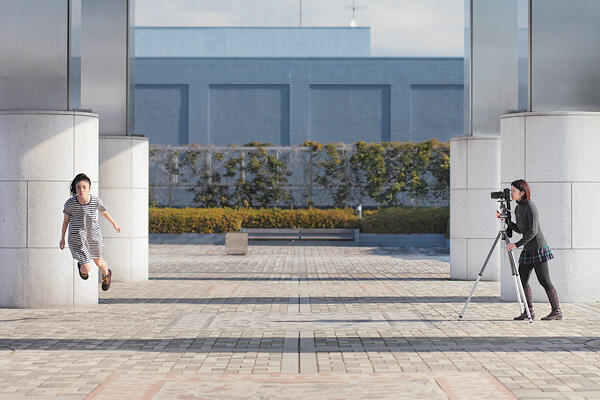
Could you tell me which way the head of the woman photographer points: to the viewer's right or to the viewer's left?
to the viewer's left

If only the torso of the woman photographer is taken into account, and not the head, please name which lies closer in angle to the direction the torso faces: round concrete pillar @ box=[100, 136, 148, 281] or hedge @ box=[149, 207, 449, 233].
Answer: the round concrete pillar

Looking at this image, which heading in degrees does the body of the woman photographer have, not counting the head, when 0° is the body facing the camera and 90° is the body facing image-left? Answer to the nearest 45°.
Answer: approximately 90°

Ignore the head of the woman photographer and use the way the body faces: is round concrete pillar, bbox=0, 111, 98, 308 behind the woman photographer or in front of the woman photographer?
in front

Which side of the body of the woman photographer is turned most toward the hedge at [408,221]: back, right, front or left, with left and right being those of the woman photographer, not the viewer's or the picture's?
right

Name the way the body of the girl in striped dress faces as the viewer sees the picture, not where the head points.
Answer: toward the camera

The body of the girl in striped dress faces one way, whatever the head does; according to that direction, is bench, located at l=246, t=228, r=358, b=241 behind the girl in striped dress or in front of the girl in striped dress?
behind

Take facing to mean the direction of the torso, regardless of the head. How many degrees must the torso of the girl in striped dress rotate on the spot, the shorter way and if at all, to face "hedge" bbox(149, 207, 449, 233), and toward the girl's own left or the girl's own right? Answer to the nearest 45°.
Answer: approximately 135° to the girl's own left

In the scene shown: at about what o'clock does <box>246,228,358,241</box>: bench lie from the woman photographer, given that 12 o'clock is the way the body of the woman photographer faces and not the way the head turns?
The bench is roughly at 2 o'clock from the woman photographer.

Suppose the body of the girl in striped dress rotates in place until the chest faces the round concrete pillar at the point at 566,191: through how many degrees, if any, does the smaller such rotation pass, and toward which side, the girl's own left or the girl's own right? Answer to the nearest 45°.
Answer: approximately 90° to the girl's own left

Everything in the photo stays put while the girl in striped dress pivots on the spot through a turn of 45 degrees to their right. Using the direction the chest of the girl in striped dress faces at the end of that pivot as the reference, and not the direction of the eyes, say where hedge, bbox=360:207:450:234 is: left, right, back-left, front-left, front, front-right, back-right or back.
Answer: back

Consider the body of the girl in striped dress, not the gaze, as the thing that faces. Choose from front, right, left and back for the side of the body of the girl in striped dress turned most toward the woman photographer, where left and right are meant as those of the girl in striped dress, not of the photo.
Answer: left

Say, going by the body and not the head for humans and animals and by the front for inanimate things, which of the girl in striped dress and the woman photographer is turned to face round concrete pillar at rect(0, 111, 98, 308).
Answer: the woman photographer

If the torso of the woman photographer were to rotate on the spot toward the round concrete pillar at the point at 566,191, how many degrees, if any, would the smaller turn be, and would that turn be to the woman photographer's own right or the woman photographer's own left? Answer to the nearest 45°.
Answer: approximately 90° to the woman photographer's own right

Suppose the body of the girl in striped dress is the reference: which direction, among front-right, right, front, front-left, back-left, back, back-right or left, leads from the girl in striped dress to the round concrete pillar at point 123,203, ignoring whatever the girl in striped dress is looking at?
back

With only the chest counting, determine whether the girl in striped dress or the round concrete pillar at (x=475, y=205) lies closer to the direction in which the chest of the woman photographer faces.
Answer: the girl in striped dress

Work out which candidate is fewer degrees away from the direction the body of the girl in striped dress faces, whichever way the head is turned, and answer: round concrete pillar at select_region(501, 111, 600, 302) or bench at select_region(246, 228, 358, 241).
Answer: the round concrete pillar

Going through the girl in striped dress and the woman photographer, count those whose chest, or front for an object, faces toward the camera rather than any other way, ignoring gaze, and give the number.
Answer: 1
